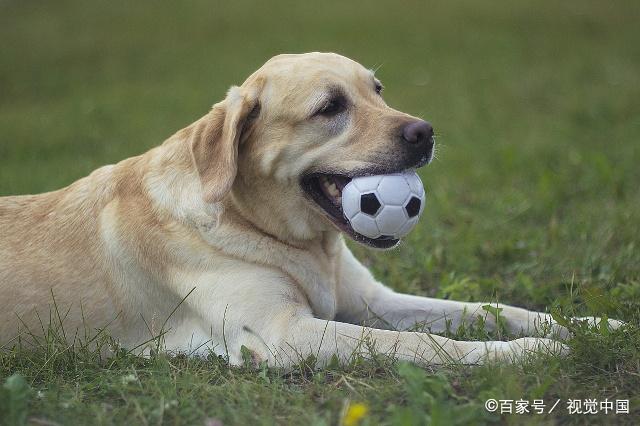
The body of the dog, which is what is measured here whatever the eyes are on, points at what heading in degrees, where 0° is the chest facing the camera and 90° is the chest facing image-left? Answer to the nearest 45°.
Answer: approximately 270°
